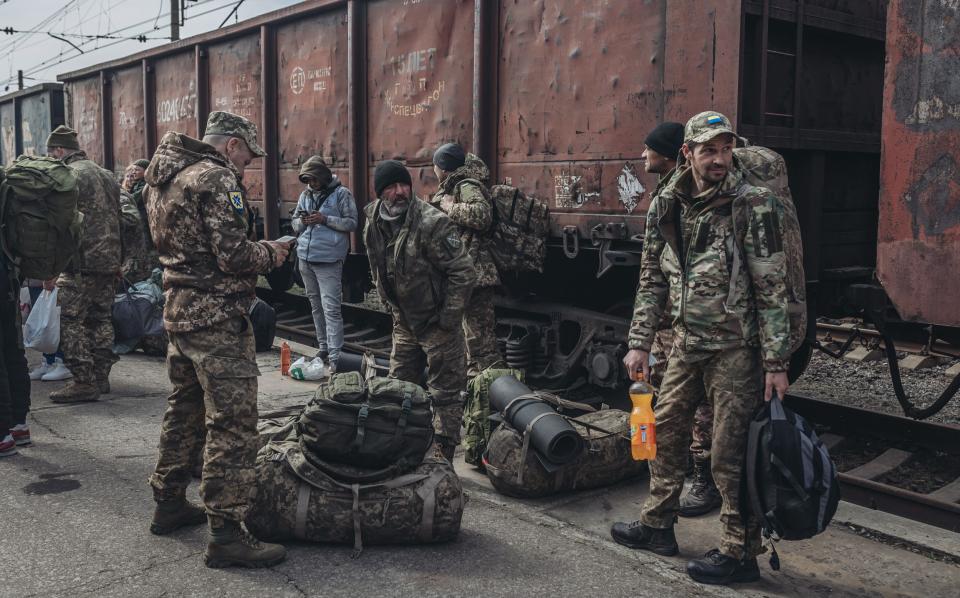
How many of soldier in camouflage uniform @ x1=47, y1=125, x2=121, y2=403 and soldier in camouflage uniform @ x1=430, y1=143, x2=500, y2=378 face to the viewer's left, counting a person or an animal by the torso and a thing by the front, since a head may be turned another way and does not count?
2

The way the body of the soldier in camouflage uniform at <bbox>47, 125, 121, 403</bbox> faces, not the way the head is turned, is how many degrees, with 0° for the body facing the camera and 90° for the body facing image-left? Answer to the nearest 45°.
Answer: approximately 90°

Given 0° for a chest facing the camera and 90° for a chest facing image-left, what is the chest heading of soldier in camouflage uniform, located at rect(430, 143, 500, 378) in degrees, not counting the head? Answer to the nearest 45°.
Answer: approximately 90°

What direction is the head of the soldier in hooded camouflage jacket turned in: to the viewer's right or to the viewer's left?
to the viewer's right

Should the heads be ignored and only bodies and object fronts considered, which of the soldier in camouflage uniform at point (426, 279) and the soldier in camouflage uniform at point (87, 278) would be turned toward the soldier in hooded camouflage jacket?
the soldier in camouflage uniform at point (426, 279)

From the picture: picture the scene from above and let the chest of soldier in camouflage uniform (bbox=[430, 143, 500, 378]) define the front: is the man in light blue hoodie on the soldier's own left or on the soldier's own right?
on the soldier's own right

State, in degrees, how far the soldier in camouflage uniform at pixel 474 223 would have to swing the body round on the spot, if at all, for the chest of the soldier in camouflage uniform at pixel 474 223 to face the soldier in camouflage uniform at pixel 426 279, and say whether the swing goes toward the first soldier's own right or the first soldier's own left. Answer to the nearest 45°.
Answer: approximately 90° to the first soldier's own left

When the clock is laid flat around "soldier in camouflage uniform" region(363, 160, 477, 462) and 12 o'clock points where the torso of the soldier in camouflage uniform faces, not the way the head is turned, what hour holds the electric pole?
The electric pole is roughly at 4 o'clock from the soldier in camouflage uniform.

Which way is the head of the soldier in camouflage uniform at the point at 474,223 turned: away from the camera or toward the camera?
away from the camera

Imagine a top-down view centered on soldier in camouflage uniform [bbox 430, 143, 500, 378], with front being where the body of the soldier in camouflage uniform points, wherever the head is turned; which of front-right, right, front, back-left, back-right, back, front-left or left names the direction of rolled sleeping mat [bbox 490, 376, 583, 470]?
left
